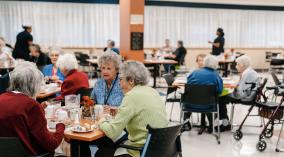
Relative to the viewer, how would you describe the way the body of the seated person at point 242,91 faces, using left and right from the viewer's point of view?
facing to the left of the viewer

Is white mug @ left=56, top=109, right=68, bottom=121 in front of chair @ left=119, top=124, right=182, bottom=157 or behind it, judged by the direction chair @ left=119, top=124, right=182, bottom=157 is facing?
in front

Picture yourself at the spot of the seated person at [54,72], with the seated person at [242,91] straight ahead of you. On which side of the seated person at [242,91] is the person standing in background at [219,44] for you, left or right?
left

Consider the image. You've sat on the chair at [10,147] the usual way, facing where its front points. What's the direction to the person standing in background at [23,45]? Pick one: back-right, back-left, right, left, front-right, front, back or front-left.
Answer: front-left

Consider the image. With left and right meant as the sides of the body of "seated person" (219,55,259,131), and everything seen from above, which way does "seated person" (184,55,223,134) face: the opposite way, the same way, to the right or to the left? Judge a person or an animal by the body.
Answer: to the right

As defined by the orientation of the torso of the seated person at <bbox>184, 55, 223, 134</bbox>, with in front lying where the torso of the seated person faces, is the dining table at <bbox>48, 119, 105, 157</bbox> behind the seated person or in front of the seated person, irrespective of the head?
behind

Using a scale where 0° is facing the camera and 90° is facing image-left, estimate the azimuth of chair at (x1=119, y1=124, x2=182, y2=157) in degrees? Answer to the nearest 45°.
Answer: approximately 135°

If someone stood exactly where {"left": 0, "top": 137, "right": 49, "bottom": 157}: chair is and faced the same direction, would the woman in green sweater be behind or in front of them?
in front

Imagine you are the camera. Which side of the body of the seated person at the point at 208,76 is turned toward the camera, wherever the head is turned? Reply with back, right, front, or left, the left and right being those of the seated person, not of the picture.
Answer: back

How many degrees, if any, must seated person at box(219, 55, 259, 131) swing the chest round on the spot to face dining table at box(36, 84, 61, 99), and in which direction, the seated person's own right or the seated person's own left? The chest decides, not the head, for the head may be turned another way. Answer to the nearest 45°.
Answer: approximately 45° to the seated person's own left

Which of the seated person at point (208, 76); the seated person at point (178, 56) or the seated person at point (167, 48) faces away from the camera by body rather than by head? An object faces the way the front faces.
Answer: the seated person at point (208, 76)

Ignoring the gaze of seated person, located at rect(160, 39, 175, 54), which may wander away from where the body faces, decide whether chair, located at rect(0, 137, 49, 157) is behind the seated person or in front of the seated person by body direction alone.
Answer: in front

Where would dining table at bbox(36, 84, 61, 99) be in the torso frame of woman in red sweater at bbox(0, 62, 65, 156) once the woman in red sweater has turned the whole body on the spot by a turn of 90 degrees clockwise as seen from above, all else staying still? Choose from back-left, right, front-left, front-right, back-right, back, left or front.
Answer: back-left

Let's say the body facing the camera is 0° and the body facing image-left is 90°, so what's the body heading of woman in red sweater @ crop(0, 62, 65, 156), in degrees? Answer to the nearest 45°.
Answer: approximately 225°
